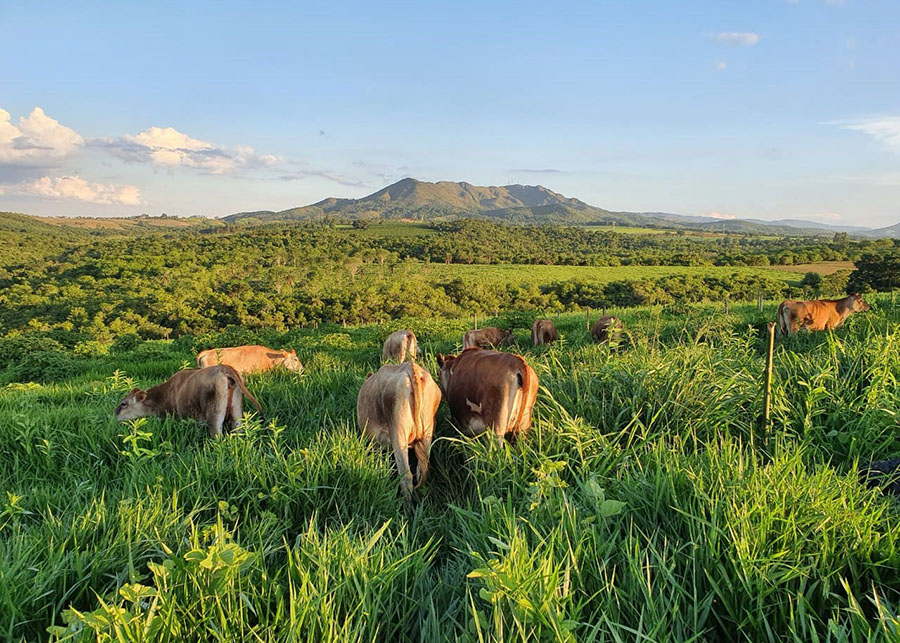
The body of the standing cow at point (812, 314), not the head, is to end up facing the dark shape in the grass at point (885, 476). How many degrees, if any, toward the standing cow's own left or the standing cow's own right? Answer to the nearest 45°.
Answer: approximately 90° to the standing cow's own right

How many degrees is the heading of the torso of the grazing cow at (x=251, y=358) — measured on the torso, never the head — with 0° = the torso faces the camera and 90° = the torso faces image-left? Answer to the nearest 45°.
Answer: approximately 270°

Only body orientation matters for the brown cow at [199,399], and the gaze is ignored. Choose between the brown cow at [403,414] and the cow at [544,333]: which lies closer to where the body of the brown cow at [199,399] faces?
the cow

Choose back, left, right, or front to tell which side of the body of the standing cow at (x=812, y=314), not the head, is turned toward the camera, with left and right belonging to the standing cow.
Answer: right

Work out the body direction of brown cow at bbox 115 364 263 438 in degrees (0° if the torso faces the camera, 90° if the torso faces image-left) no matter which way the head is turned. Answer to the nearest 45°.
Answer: approximately 135°
